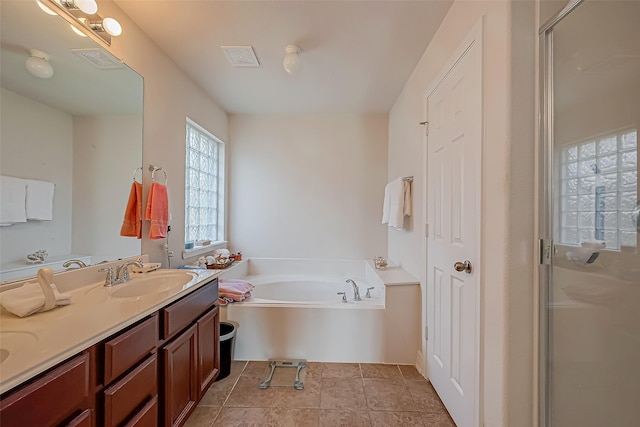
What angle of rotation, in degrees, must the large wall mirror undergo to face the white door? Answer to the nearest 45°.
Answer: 0° — it already faces it

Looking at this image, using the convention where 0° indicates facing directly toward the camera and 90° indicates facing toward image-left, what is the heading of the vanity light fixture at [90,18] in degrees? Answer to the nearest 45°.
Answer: approximately 315°

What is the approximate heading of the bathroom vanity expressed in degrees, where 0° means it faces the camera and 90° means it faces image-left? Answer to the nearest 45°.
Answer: approximately 315°

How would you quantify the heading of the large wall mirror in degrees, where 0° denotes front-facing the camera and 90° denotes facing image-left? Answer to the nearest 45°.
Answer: approximately 315°
